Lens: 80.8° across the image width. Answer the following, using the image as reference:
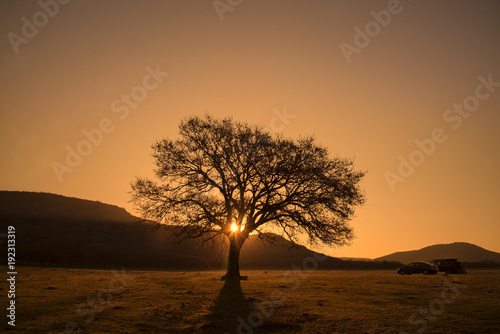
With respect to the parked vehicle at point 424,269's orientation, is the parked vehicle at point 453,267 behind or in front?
behind

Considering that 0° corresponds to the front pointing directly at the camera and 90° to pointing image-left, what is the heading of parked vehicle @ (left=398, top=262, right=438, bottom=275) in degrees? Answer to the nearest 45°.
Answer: approximately 90°
